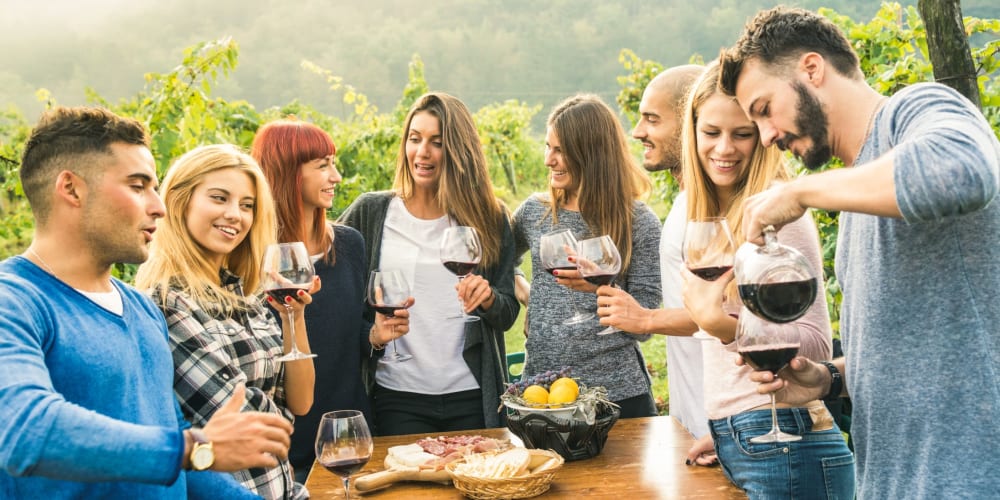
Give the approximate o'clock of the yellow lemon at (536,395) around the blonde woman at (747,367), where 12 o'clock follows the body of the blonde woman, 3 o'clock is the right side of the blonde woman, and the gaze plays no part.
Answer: The yellow lemon is roughly at 2 o'clock from the blonde woman.

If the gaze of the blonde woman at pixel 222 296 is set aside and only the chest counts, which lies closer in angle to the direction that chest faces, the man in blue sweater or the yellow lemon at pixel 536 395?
the yellow lemon

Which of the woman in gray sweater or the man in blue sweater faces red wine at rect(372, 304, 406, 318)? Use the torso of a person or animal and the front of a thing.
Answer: the woman in gray sweater

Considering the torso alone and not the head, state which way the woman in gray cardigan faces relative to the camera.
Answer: toward the camera

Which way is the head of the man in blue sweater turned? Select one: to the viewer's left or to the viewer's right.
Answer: to the viewer's right

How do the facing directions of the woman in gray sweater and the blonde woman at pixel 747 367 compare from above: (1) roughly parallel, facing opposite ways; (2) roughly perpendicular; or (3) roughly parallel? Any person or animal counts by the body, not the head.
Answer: roughly parallel

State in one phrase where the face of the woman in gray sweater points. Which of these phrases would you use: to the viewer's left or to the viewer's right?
to the viewer's left

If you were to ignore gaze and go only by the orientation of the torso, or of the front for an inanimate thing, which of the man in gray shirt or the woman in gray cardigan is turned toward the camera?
the woman in gray cardigan

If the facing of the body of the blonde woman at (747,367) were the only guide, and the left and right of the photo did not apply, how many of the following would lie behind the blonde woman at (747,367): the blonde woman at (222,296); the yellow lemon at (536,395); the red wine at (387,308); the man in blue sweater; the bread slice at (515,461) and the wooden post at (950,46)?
1

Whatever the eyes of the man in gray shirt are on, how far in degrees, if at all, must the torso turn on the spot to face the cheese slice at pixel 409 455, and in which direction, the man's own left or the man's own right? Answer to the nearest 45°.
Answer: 0° — they already face it

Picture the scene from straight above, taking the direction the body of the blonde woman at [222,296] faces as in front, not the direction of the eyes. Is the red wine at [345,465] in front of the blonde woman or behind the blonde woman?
in front

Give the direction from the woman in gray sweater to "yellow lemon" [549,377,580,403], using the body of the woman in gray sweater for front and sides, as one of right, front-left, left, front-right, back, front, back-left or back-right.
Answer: front-left

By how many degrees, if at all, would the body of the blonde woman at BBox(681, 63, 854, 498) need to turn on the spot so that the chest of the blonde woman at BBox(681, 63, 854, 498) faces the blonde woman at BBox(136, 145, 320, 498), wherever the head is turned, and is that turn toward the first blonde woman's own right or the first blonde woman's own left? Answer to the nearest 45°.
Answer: approximately 45° to the first blonde woman's own right

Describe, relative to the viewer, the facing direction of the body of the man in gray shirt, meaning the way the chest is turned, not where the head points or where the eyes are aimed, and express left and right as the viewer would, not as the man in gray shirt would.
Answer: facing to the left of the viewer

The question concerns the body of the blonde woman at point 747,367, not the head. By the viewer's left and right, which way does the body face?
facing the viewer and to the left of the viewer
